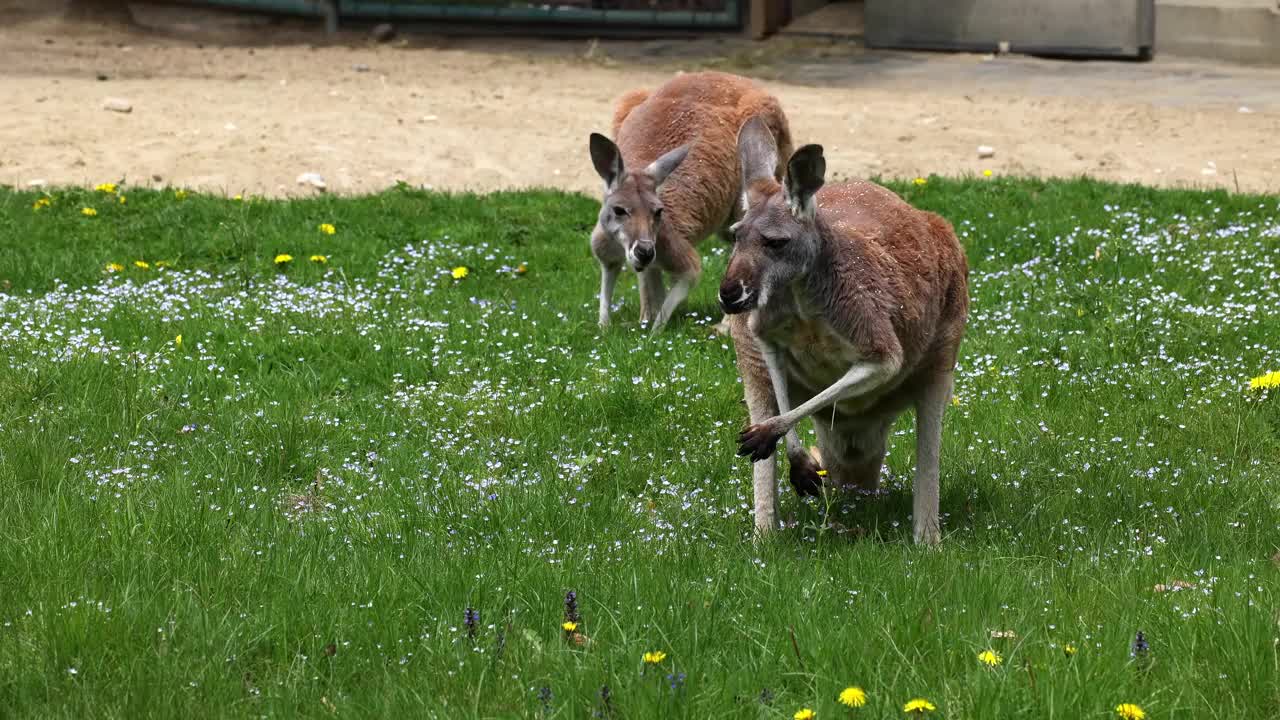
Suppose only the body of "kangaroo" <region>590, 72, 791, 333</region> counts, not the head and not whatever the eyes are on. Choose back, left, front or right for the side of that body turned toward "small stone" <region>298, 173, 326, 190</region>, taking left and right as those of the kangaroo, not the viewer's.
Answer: right

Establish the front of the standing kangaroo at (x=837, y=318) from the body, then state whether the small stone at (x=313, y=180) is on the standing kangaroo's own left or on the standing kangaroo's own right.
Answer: on the standing kangaroo's own right

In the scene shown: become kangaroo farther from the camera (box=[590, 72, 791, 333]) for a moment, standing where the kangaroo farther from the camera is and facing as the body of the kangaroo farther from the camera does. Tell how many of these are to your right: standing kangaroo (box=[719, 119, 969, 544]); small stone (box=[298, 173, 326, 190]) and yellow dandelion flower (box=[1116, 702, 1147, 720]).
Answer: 1

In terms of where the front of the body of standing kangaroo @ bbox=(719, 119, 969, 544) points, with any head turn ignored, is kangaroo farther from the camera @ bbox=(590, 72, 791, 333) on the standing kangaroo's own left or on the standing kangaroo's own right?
on the standing kangaroo's own right

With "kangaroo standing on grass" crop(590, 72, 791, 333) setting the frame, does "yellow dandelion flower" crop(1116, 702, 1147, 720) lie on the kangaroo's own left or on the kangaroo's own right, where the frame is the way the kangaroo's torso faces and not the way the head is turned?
on the kangaroo's own left

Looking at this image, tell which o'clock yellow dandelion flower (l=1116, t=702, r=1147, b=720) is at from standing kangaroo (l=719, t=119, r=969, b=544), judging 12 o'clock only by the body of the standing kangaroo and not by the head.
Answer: The yellow dandelion flower is roughly at 10 o'clock from the standing kangaroo.

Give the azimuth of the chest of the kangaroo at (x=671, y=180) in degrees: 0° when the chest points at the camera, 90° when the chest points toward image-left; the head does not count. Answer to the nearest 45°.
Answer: approximately 45°

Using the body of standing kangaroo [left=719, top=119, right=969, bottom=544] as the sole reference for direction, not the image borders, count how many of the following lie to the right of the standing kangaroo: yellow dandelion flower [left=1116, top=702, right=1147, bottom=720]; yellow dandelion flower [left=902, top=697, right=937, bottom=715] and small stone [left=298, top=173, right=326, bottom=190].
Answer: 1

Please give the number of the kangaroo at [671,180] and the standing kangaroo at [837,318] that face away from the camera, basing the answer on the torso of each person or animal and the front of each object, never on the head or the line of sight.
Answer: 0

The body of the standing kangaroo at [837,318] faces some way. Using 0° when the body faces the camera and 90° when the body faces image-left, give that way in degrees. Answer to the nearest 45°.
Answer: approximately 45°
